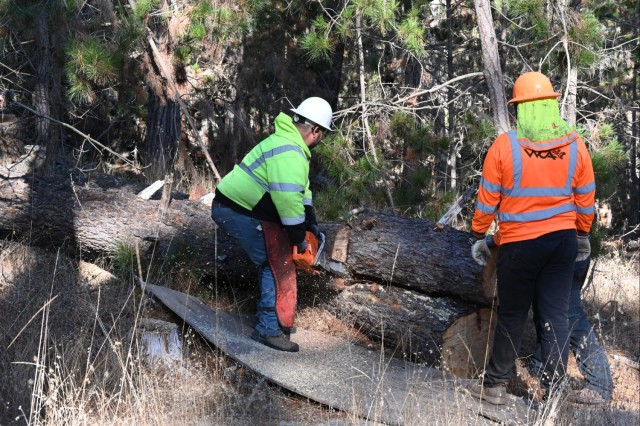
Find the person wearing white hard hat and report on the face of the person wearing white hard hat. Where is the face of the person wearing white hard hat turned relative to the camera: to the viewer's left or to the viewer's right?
to the viewer's right

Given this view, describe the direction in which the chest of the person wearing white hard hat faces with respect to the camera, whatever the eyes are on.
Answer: to the viewer's right

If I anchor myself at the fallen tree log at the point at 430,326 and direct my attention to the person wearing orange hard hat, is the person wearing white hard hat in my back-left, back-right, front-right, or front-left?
back-right

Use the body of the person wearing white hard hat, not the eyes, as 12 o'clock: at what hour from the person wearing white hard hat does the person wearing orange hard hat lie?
The person wearing orange hard hat is roughly at 1 o'clock from the person wearing white hard hat.

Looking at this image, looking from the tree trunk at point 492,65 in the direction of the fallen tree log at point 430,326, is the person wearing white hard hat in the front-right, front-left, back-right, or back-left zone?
front-right

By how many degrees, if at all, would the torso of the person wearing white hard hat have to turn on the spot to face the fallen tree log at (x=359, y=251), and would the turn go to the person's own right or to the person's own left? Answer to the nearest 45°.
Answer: approximately 45° to the person's own left

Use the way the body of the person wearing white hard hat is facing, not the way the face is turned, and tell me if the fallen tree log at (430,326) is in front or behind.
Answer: in front

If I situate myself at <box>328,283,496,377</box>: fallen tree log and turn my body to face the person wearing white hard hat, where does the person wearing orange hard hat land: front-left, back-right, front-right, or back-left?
back-left

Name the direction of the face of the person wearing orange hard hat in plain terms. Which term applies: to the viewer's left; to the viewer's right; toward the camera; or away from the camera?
away from the camera

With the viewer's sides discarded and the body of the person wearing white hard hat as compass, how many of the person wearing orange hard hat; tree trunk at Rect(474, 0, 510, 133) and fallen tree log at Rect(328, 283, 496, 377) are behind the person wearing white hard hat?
0

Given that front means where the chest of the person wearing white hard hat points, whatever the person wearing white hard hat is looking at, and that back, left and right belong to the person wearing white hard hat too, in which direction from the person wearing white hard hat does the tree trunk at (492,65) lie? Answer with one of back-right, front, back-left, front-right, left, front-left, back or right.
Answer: front-left
